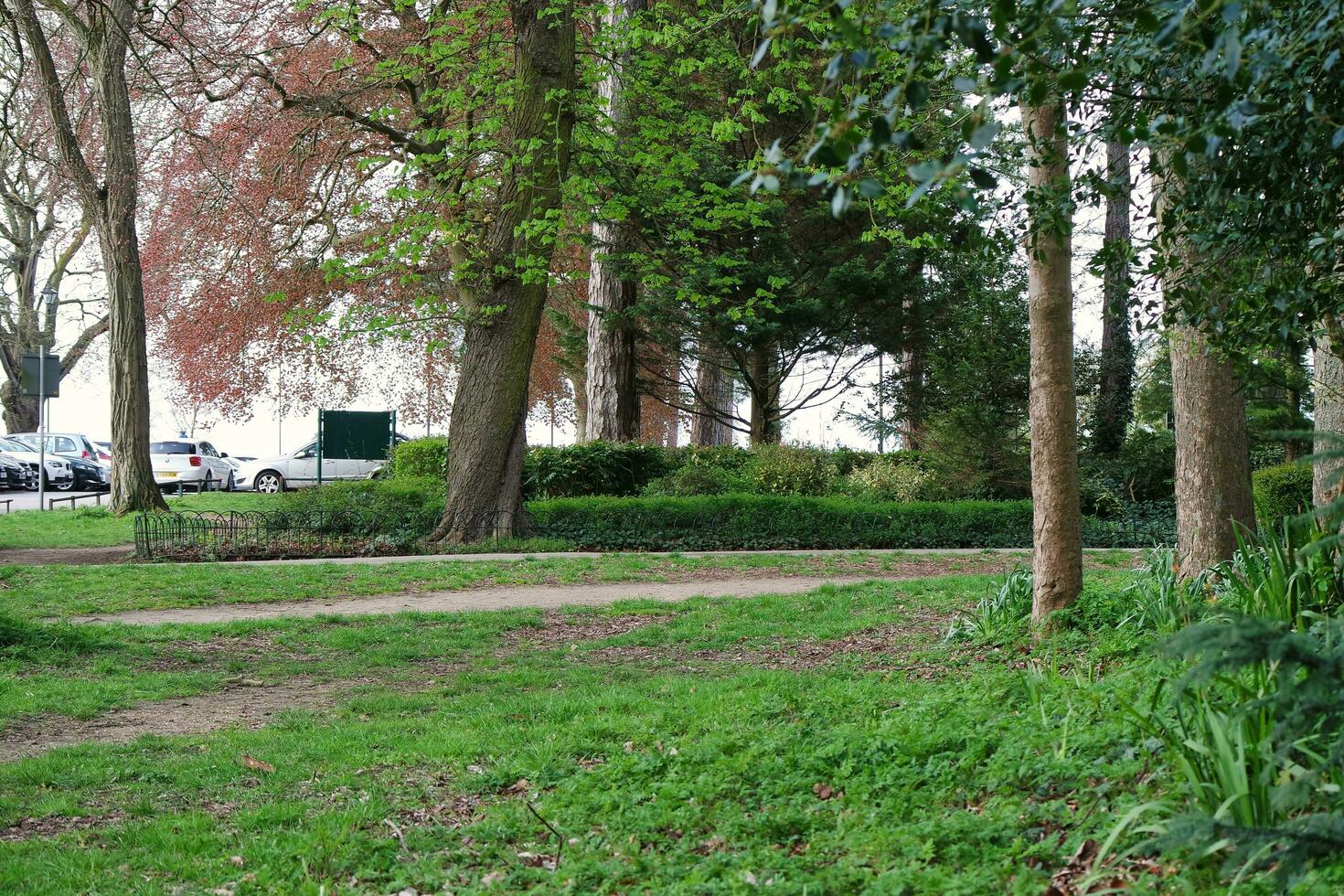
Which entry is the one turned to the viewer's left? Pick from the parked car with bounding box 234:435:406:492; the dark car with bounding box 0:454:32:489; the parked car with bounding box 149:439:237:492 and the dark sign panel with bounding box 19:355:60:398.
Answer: the parked car with bounding box 234:435:406:492

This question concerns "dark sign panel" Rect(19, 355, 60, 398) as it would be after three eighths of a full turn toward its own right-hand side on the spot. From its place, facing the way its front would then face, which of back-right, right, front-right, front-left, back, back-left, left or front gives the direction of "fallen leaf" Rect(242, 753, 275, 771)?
front-right

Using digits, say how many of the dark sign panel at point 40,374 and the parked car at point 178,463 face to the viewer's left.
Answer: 0

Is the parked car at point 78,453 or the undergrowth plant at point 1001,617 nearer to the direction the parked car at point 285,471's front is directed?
the parked car

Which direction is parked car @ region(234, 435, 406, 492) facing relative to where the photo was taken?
to the viewer's left

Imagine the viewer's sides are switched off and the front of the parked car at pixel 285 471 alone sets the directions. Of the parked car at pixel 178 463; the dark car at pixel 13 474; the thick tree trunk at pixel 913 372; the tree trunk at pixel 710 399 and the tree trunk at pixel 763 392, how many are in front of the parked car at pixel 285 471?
2

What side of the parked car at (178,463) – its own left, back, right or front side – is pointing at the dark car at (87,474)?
left

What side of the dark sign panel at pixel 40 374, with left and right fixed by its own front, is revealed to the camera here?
back

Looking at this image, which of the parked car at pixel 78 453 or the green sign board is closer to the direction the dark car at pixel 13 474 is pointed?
the green sign board

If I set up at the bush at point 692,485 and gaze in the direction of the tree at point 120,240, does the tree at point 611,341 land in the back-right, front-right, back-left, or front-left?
front-right

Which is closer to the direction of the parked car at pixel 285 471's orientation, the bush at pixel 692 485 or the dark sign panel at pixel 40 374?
the dark sign panel
